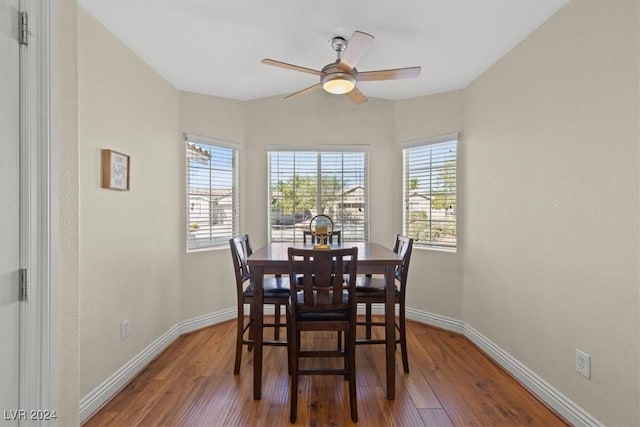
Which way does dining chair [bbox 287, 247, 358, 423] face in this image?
away from the camera

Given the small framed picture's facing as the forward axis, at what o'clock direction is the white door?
The white door is roughly at 2 o'clock from the small framed picture.

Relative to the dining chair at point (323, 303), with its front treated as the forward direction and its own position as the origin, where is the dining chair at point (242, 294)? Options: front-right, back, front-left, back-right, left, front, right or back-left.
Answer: front-left

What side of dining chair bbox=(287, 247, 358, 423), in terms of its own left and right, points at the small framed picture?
left

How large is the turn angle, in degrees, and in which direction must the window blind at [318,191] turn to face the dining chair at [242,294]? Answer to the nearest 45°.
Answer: approximately 45° to its right

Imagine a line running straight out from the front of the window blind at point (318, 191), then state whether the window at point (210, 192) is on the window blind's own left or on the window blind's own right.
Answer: on the window blind's own right

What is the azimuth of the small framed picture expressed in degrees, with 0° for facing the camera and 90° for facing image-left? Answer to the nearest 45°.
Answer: approximately 315°

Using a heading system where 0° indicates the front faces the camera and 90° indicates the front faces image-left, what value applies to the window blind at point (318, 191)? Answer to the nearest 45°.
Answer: approximately 0°

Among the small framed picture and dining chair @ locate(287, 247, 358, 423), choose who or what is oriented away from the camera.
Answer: the dining chair

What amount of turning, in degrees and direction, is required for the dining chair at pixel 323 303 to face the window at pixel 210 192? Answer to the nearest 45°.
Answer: approximately 45° to its left
